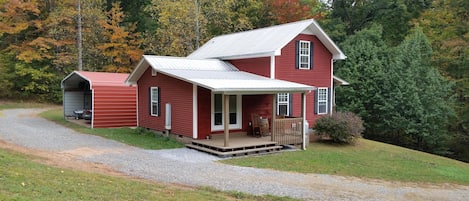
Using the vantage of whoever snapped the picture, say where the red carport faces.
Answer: facing the viewer and to the left of the viewer

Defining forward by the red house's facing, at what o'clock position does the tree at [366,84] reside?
The tree is roughly at 9 o'clock from the red house.

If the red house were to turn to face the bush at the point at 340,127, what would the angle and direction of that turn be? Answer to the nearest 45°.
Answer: approximately 45° to its left

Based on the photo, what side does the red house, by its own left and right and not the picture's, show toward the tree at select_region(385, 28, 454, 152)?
left

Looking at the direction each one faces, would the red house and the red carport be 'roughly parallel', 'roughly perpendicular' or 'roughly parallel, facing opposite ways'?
roughly perpendicular

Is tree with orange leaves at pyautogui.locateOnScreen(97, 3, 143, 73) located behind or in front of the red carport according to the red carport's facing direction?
behind

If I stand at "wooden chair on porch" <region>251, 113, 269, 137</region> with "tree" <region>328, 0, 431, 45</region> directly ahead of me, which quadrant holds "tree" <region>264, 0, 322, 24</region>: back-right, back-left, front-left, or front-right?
front-left

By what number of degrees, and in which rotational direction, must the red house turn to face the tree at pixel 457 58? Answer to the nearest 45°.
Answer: approximately 90° to its left

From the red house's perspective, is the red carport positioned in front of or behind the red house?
behind

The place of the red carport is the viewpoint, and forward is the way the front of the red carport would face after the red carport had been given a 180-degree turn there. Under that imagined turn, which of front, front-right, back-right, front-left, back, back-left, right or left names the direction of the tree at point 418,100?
front-right

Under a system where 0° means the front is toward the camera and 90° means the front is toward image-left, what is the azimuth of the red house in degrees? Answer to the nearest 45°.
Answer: approximately 315°

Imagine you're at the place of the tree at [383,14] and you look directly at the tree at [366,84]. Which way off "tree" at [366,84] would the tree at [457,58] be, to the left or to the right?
left

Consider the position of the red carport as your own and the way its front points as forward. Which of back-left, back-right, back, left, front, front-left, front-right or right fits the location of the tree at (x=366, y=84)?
back-left
